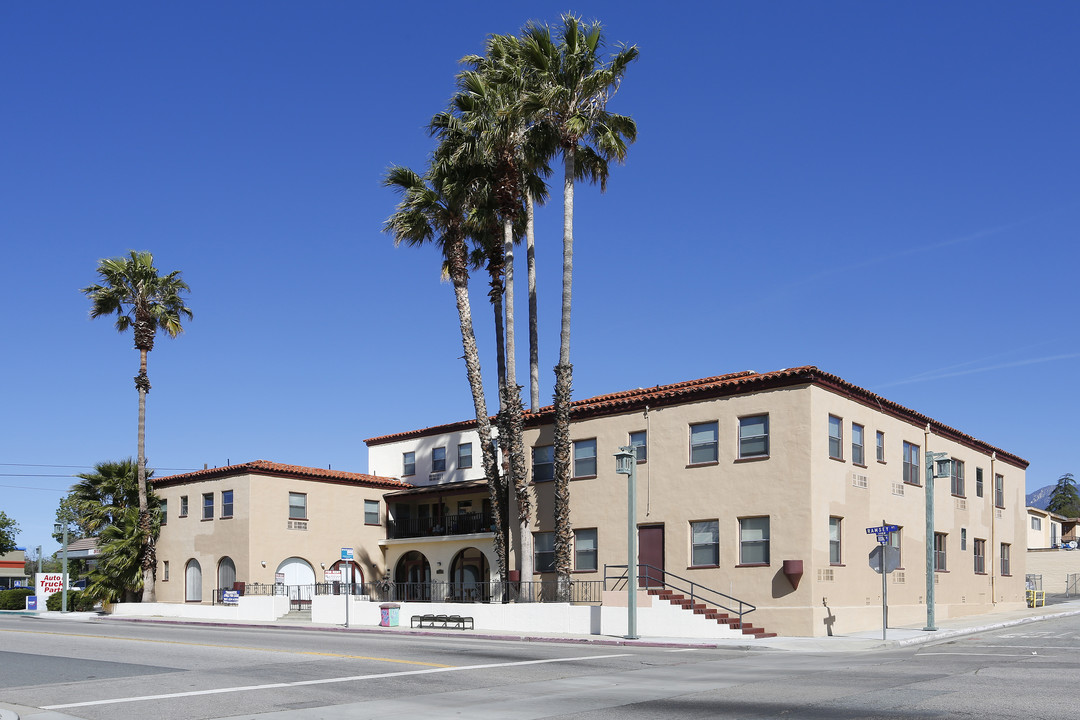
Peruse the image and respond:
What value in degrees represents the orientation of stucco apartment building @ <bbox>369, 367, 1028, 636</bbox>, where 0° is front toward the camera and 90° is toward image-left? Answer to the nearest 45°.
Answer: approximately 45°

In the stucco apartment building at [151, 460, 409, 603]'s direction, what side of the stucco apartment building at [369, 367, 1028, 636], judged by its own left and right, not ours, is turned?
right

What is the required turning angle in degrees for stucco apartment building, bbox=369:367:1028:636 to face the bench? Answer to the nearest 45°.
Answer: approximately 45° to its right
